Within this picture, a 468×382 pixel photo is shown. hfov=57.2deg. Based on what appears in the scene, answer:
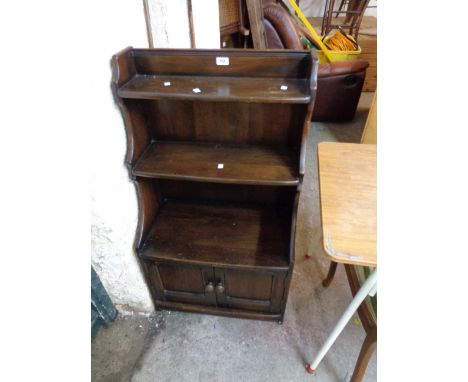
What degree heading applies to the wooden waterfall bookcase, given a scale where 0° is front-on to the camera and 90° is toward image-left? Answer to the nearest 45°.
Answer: approximately 0°

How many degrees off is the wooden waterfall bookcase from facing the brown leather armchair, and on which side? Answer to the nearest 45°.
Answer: approximately 135° to its left
